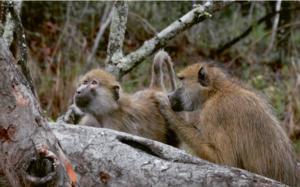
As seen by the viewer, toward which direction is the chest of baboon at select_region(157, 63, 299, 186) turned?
to the viewer's left

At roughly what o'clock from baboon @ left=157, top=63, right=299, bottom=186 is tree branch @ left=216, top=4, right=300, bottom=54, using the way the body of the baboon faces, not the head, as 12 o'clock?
The tree branch is roughly at 3 o'clock from the baboon.

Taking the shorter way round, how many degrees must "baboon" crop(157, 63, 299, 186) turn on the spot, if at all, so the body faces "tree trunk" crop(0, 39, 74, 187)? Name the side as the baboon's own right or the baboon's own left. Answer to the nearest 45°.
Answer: approximately 45° to the baboon's own left

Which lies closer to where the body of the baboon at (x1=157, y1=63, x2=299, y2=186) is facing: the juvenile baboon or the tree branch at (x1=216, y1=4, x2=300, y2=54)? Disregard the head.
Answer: the juvenile baboon
